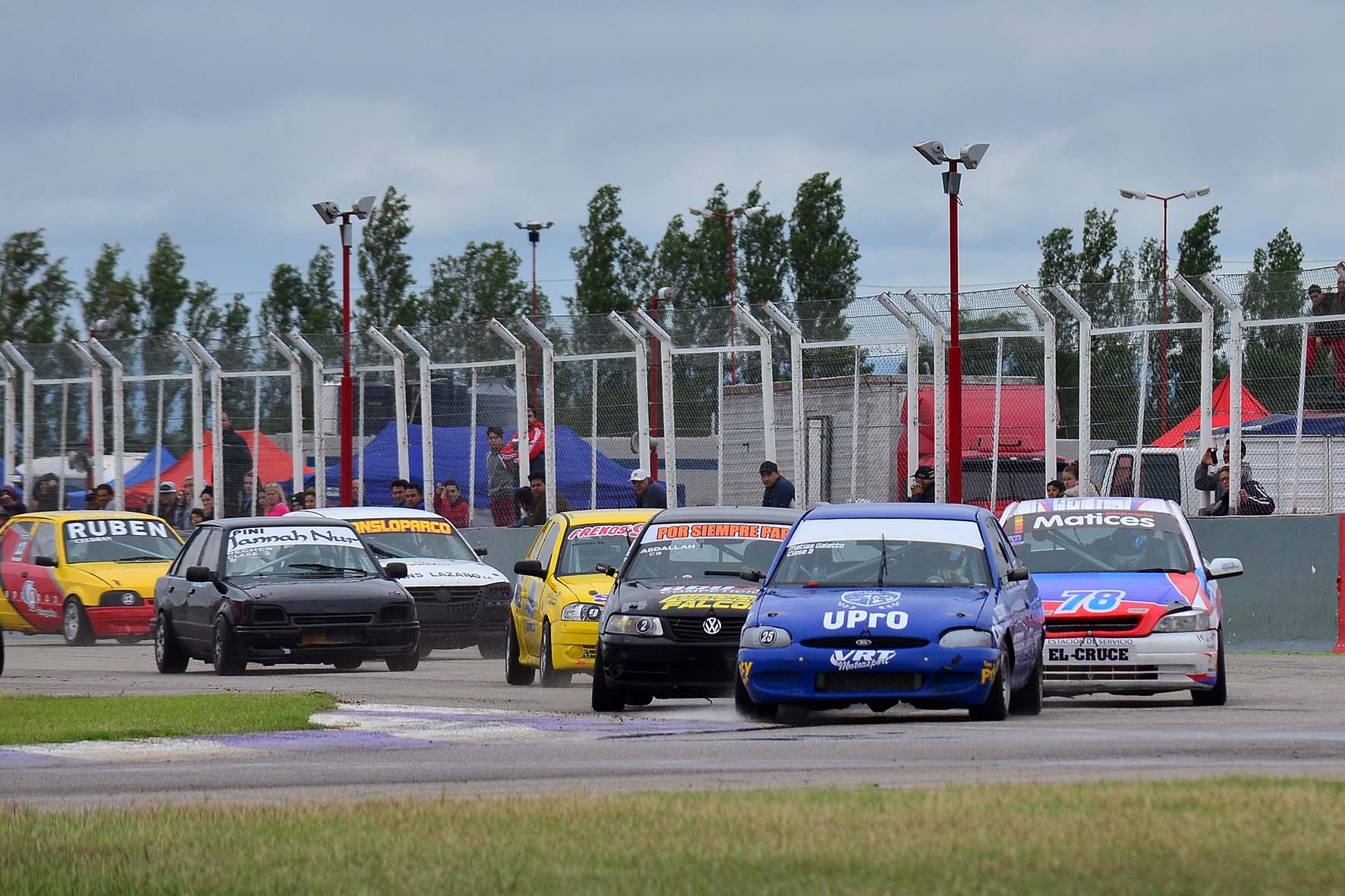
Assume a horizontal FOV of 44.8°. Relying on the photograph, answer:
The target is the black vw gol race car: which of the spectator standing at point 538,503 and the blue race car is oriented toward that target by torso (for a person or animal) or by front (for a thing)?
the spectator standing

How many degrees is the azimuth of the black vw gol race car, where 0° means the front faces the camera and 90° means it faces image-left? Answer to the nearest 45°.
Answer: approximately 0°

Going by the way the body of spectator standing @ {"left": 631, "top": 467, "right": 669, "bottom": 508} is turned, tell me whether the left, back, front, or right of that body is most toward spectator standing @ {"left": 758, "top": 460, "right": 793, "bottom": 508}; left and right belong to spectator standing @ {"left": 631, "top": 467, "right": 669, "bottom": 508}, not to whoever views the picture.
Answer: left

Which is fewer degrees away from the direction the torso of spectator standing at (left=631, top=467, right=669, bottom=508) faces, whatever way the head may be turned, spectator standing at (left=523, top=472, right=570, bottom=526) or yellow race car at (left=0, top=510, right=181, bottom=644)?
the yellow race car

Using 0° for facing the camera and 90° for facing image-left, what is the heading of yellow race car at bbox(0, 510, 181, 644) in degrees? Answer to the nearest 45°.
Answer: approximately 315°

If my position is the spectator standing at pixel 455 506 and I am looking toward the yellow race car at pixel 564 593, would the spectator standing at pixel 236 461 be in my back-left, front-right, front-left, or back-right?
back-right

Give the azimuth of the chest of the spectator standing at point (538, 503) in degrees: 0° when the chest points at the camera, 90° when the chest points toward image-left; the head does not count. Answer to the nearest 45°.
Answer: approximately 0°

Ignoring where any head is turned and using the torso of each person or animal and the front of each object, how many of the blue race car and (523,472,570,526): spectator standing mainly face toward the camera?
2
